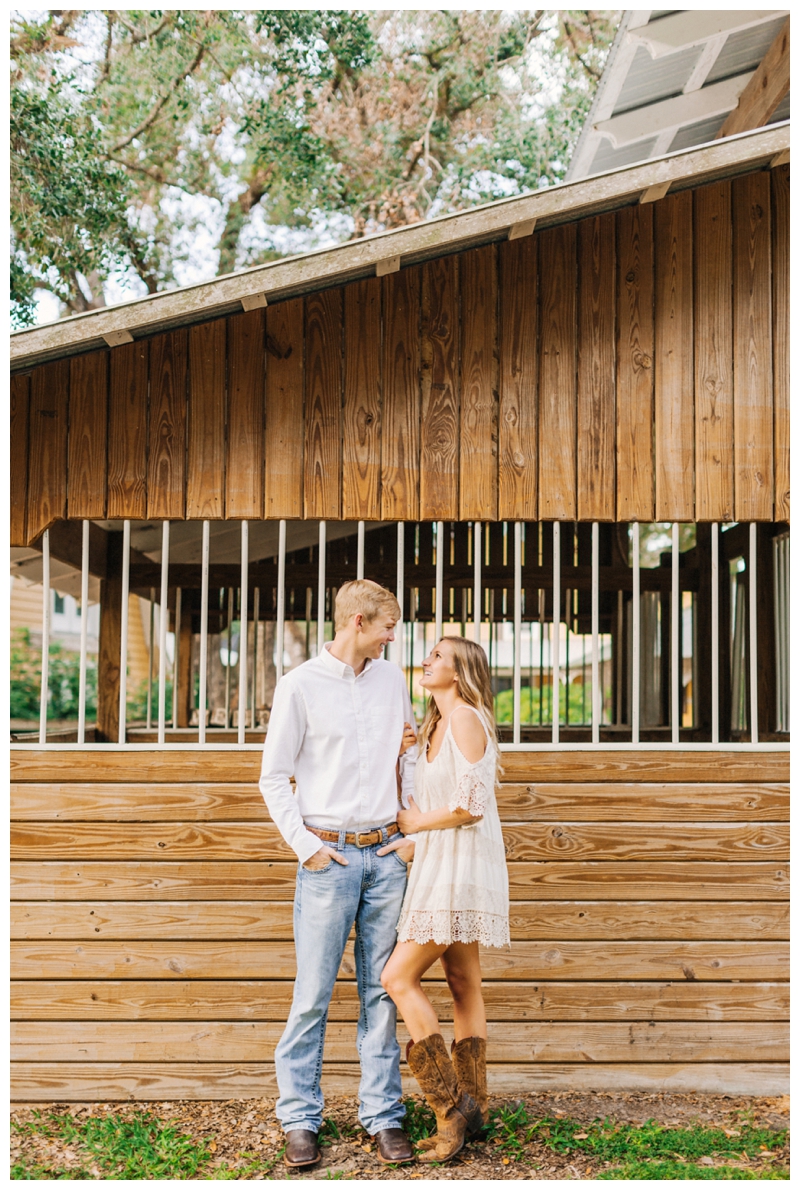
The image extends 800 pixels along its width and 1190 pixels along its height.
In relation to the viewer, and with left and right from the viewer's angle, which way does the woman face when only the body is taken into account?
facing the viewer and to the left of the viewer

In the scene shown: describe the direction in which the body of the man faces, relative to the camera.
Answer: toward the camera

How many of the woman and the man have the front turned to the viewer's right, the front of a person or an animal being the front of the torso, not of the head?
0

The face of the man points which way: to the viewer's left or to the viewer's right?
to the viewer's right

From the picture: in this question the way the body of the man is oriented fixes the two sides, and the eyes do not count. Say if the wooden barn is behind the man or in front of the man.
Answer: behind
